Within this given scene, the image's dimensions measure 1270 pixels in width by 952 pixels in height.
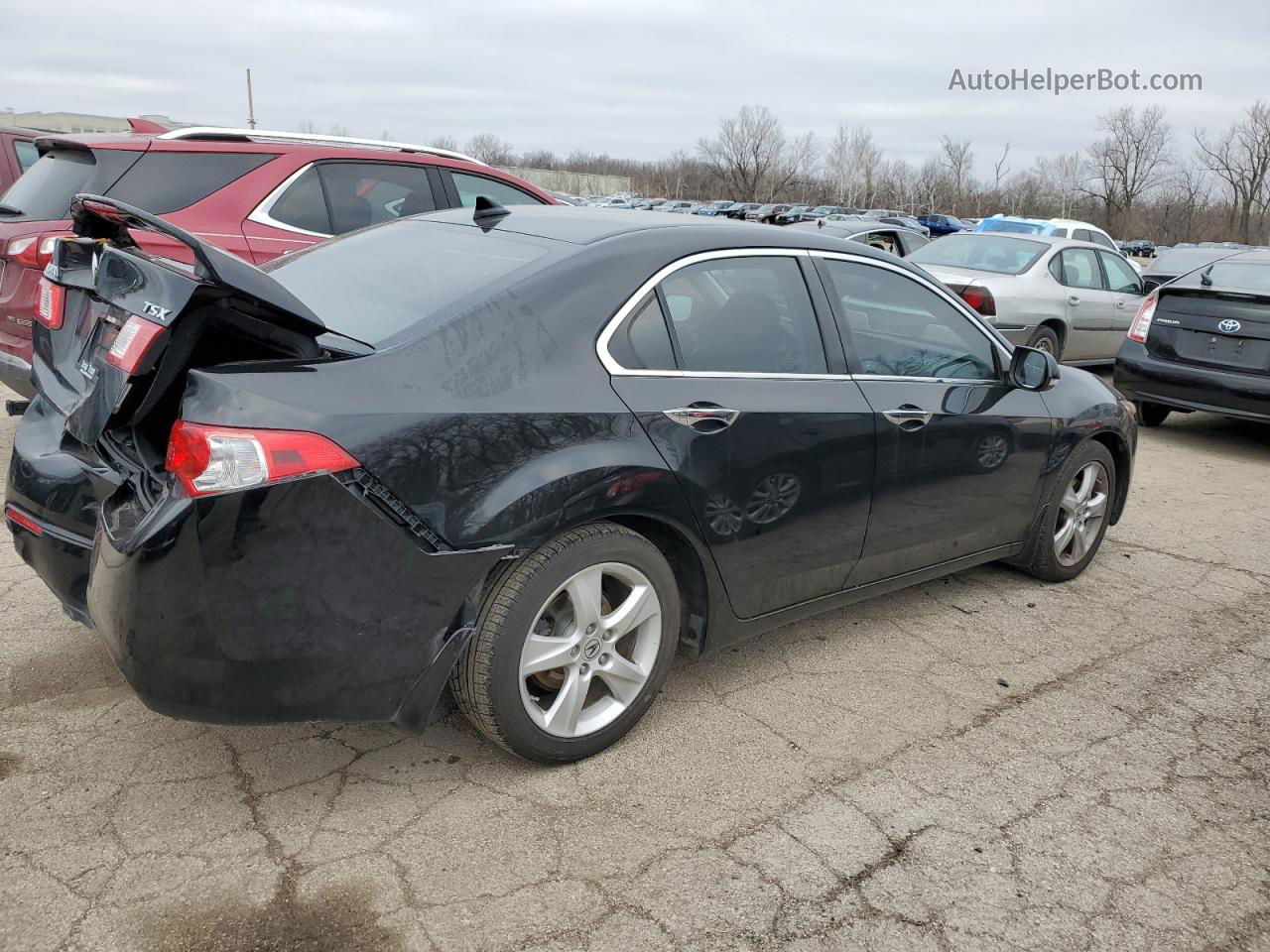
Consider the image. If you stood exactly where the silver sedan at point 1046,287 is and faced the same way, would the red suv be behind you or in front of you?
behind

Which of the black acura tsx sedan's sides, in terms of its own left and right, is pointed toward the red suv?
left

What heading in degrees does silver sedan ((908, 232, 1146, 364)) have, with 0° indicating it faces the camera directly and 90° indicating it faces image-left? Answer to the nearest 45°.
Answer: approximately 225°

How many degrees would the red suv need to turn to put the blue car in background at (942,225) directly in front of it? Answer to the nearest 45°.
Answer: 0° — it already faces it

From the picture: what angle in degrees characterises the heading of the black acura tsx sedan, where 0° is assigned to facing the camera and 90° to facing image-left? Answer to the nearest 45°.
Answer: approximately 225°

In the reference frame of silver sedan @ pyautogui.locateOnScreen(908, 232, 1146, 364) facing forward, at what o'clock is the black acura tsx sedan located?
The black acura tsx sedan is roughly at 5 o'clock from the silver sedan.

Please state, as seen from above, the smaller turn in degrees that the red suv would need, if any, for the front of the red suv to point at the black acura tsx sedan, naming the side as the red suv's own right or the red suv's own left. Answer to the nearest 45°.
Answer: approximately 135° to the red suv's own right

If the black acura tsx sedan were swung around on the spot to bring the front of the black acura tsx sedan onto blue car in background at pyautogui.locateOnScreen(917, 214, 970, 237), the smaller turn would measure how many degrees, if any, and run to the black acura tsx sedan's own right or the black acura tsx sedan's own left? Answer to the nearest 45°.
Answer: approximately 45° to the black acura tsx sedan's own left

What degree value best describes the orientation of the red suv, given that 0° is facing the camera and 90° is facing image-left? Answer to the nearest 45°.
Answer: approximately 225°
